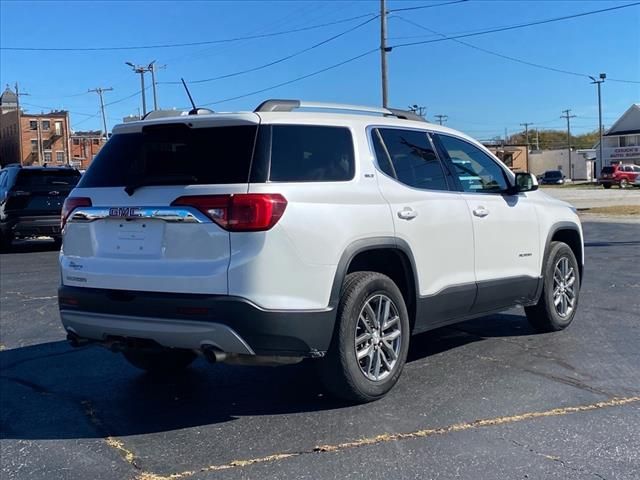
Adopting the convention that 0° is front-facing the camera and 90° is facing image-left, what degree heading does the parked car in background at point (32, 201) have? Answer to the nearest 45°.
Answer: approximately 135°

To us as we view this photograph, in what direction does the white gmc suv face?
facing away from the viewer and to the right of the viewer

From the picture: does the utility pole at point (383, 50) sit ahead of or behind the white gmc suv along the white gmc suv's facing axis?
ahead

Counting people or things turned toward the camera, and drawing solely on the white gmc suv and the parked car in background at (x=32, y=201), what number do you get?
0

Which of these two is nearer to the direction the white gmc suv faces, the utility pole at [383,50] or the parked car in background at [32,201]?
the utility pole

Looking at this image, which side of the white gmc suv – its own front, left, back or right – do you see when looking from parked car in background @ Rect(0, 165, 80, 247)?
left

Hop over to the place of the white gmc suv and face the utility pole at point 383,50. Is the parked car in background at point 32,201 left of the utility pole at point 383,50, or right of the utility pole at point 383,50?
left

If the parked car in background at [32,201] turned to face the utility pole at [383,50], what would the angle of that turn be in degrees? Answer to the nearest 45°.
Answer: approximately 90° to its right

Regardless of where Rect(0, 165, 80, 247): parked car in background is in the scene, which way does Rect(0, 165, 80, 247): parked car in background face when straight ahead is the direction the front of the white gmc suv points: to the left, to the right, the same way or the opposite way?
to the left
